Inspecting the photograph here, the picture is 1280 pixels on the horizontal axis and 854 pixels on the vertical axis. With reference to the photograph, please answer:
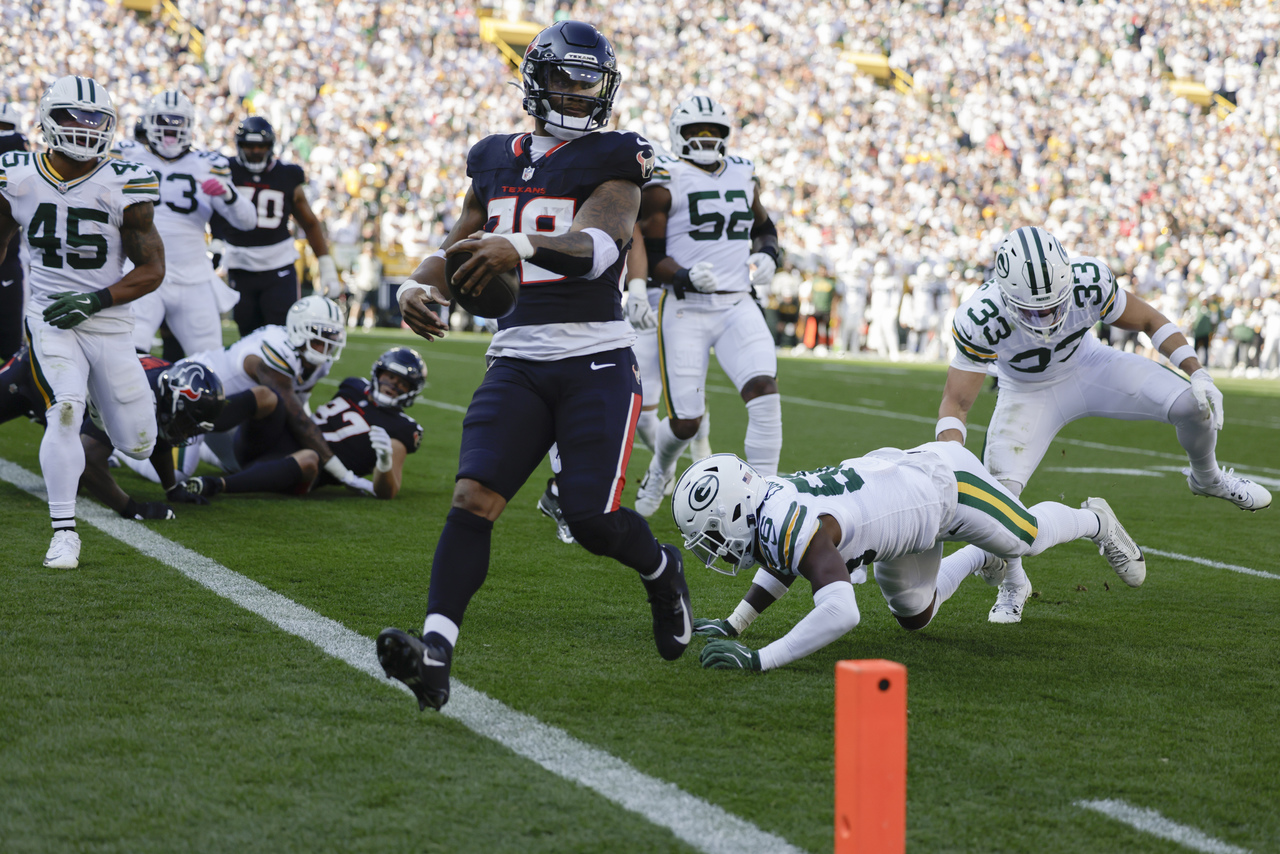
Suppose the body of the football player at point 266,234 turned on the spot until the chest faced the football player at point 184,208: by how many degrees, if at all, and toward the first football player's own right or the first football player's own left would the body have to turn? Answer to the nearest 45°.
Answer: approximately 45° to the first football player's own right

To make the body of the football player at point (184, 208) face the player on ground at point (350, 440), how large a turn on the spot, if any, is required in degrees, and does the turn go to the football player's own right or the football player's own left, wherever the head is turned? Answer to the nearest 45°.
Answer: approximately 45° to the football player's own left

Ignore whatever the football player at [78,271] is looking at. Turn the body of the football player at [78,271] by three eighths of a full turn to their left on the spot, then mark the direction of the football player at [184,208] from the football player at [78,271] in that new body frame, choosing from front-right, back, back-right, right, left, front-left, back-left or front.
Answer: front-left

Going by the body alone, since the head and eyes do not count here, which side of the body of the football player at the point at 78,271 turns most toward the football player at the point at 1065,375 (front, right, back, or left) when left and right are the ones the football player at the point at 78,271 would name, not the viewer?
left

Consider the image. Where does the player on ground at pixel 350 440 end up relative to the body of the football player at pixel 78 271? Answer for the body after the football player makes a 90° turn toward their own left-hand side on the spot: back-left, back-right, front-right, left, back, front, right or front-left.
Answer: front-left

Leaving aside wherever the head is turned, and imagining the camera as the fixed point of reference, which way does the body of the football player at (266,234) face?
toward the camera

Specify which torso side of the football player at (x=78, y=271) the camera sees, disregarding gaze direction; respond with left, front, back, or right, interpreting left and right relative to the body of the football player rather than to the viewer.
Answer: front

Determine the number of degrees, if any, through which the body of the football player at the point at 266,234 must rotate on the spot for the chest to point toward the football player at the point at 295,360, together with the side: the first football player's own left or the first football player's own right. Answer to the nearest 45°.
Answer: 0° — they already face them

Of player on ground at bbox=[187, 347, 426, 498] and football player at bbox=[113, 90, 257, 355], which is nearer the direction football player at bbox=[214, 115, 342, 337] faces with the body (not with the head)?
the player on ground

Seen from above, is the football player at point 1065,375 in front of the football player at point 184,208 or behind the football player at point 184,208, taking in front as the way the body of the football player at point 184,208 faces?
in front

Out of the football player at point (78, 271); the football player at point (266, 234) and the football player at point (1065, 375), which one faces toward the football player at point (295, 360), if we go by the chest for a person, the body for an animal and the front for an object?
the football player at point (266, 234)

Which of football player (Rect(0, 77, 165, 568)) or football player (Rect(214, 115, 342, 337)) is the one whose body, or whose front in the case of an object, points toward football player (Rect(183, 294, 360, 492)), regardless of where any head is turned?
football player (Rect(214, 115, 342, 337))

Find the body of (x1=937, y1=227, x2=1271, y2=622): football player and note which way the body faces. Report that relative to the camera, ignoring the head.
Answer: toward the camera
